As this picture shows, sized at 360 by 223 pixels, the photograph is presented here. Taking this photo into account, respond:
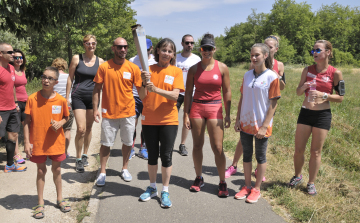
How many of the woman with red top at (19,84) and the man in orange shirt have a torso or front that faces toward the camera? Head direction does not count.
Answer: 2

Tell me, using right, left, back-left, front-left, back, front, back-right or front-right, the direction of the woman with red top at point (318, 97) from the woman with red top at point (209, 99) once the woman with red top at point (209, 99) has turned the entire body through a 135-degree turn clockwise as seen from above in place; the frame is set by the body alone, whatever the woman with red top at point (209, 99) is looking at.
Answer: back-right

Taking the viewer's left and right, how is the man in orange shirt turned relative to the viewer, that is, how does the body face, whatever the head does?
facing the viewer

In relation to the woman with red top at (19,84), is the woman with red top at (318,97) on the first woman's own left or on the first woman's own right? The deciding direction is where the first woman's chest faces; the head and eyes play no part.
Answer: on the first woman's own left

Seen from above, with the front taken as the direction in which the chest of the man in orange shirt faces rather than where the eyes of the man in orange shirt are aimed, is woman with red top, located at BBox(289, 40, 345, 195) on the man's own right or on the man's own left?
on the man's own left

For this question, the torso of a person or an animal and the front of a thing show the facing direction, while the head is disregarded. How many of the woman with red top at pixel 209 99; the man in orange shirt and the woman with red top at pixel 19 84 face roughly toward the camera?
3

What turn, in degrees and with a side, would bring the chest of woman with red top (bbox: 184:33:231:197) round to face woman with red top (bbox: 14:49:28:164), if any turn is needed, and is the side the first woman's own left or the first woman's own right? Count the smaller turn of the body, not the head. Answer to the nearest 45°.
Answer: approximately 90° to the first woman's own right

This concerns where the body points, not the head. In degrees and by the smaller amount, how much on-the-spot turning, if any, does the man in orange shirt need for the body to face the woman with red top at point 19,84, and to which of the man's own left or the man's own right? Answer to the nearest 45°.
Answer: approximately 135° to the man's own right

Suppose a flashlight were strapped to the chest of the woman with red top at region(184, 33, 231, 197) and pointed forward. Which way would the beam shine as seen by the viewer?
toward the camera

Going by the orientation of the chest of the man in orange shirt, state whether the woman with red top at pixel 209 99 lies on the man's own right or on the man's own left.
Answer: on the man's own left

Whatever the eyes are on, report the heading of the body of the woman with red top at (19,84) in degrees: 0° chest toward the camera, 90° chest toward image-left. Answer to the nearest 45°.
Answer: approximately 0°

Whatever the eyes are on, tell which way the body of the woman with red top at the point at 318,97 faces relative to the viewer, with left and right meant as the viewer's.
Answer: facing the viewer and to the left of the viewer

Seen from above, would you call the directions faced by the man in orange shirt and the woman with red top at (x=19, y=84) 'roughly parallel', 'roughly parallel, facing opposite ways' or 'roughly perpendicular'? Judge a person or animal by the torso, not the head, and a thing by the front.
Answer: roughly parallel
